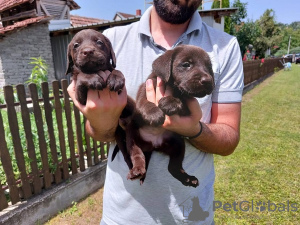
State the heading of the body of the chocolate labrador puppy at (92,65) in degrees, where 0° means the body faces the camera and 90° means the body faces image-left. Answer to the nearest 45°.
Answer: approximately 0°

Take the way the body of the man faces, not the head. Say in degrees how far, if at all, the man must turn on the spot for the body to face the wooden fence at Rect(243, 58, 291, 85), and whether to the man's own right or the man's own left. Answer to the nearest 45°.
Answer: approximately 180°

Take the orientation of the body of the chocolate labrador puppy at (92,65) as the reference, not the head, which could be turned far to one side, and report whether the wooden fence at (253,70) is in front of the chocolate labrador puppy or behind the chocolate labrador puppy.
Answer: behind

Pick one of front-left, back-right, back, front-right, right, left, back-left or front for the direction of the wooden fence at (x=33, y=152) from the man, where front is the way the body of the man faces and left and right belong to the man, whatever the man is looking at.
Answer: back-right

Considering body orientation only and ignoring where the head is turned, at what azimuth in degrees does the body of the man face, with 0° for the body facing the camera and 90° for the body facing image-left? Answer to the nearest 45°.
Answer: approximately 0°
